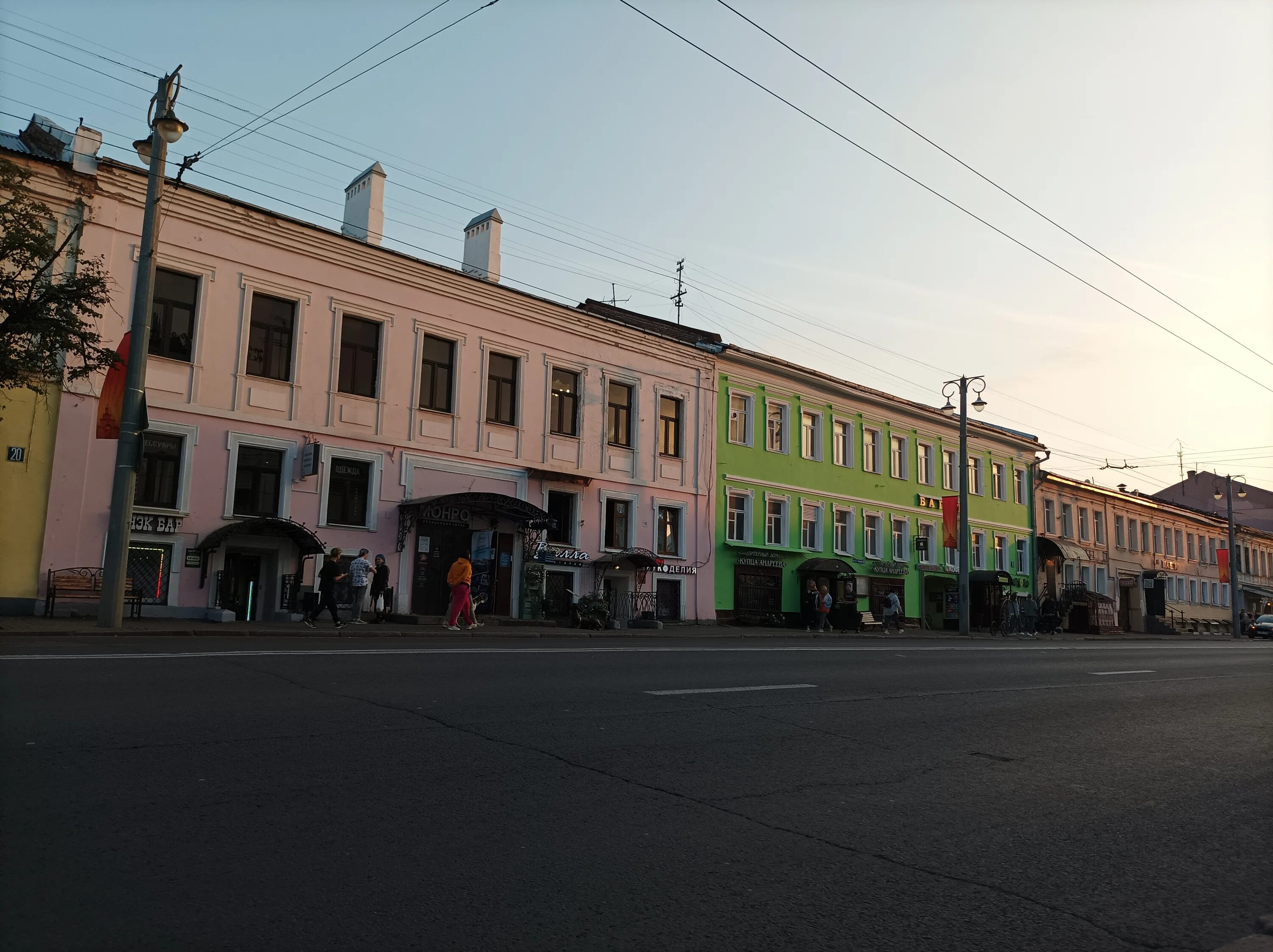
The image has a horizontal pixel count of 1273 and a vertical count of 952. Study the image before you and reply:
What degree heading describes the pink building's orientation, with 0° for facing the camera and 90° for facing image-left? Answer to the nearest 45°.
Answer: approximately 315°

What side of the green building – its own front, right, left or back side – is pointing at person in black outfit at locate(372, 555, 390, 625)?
right

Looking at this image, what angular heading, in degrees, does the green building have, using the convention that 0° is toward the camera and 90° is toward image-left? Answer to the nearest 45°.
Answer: approximately 315°

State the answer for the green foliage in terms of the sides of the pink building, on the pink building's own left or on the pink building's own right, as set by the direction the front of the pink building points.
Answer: on the pink building's own right

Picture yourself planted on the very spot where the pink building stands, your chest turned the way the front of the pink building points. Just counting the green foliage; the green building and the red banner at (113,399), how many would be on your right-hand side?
2

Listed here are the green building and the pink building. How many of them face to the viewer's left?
0

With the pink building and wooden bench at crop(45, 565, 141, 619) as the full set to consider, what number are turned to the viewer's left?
0

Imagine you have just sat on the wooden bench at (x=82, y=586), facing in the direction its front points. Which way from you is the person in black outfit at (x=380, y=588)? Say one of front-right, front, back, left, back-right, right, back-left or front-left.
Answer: left

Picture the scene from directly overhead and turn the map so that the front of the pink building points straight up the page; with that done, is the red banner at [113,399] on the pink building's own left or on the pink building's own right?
on the pink building's own right

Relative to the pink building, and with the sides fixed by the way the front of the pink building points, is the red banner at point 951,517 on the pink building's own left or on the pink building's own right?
on the pink building's own left

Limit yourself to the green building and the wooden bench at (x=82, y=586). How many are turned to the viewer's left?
0

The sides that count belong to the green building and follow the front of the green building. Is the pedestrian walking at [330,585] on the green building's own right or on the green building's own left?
on the green building's own right

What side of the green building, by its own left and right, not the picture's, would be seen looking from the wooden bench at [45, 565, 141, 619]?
right
